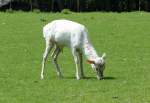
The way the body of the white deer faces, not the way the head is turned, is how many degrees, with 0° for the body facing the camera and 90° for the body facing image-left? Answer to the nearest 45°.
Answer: approximately 270°
